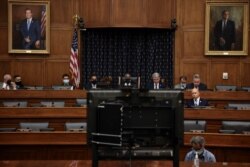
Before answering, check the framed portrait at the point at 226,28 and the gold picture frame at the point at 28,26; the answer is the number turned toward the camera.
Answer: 2

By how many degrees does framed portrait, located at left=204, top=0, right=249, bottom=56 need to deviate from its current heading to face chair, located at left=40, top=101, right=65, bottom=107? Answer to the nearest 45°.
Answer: approximately 45° to its right

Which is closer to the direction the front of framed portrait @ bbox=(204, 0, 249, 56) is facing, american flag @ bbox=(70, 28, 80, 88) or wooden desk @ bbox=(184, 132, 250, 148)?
the wooden desk

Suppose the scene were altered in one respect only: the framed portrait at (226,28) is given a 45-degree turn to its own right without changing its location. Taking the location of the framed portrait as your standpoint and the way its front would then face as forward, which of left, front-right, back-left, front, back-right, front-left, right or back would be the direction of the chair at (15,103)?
front

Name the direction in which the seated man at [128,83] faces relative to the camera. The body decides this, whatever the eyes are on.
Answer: toward the camera

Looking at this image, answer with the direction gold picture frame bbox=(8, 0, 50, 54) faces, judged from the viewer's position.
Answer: facing the viewer

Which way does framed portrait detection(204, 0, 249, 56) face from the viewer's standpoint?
toward the camera
